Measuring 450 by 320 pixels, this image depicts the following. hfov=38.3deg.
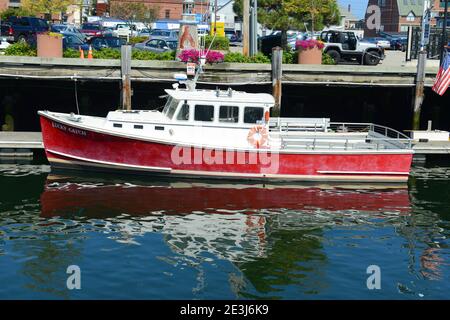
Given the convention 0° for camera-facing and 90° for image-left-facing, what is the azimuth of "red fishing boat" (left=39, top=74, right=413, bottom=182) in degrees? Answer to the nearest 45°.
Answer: approximately 90°

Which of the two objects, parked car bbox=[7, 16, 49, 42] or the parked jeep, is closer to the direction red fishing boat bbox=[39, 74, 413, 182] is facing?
the parked car

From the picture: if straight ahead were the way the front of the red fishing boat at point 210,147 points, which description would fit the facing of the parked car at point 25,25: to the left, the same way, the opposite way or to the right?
the opposite way

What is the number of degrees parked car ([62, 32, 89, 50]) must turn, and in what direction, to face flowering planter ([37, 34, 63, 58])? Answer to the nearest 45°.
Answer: approximately 90° to its right

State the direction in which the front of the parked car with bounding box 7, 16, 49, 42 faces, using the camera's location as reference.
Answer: facing to the right of the viewer

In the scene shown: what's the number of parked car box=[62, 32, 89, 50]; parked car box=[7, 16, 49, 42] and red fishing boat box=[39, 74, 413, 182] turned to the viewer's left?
1
